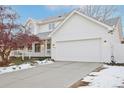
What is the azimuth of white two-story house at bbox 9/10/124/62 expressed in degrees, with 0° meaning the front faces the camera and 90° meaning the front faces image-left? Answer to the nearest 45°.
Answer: approximately 45°
